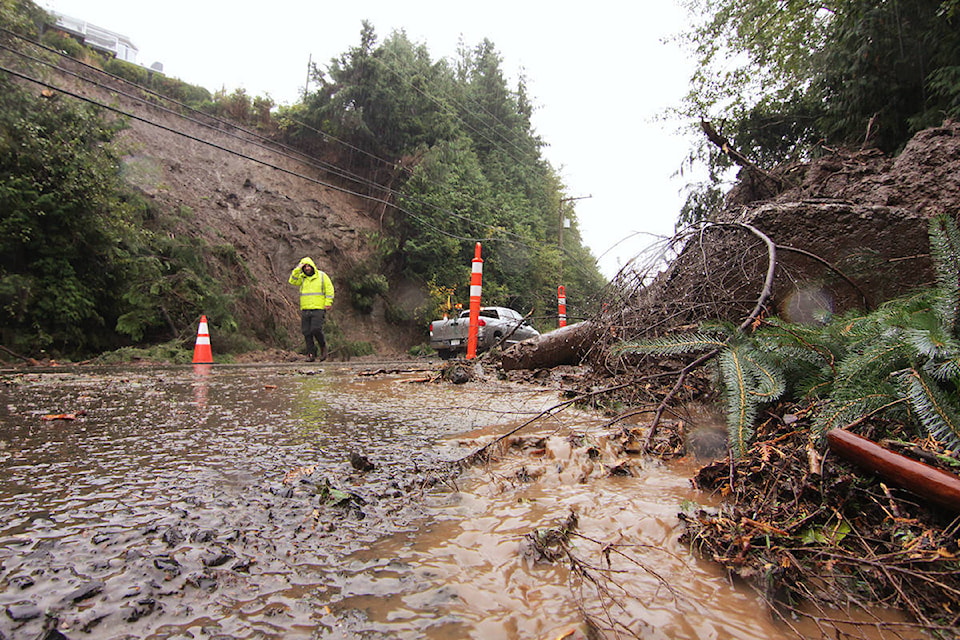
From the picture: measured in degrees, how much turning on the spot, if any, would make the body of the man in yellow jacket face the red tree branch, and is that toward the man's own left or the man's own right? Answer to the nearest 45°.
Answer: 0° — they already face it

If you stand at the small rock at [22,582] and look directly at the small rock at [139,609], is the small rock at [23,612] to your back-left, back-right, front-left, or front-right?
front-right

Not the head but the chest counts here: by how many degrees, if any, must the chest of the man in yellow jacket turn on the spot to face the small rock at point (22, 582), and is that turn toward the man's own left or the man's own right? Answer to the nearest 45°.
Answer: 0° — they already face it

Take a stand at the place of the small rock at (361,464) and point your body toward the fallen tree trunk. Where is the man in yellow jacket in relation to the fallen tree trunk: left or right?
left

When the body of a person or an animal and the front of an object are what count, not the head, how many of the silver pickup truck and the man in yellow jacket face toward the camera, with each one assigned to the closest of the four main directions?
1

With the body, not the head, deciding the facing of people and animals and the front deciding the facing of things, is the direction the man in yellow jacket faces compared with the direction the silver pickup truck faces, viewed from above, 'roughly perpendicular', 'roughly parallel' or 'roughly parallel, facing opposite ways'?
roughly perpendicular

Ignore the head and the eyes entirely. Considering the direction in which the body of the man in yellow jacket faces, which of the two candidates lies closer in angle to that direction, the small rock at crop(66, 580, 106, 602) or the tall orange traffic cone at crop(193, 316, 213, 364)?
the small rock

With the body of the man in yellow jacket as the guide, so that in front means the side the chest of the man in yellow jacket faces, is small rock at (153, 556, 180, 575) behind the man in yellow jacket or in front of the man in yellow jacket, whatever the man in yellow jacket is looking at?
in front

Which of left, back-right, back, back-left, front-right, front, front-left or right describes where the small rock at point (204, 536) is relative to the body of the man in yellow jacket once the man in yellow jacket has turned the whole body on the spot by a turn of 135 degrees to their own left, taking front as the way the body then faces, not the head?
back-right

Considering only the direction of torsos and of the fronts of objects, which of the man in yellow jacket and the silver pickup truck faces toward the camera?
the man in yellow jacket

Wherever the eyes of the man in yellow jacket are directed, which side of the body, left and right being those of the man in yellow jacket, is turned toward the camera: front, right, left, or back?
front

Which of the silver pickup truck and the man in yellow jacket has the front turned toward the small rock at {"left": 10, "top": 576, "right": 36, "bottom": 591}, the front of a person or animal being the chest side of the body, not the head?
the man in yellow jacket

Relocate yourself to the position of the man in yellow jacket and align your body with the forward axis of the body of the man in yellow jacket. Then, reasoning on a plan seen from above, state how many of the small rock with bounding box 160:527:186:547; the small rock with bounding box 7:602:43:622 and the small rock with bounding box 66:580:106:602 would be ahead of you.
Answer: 3

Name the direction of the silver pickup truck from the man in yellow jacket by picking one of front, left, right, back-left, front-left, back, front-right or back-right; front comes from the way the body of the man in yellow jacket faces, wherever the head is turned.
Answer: back-left
